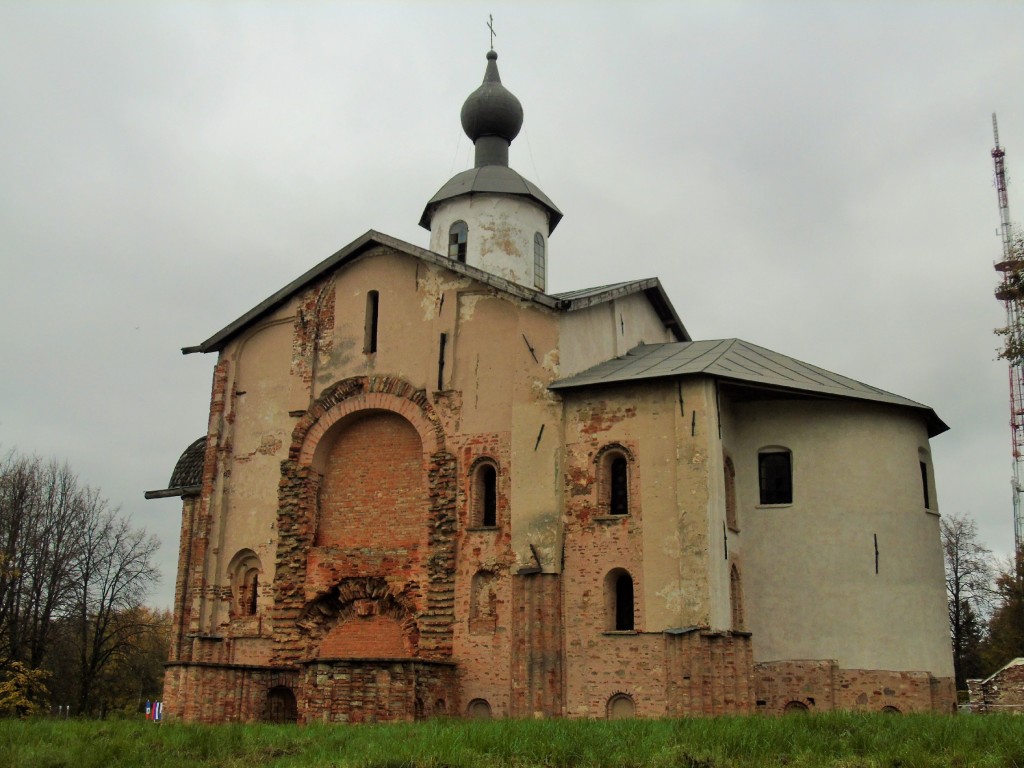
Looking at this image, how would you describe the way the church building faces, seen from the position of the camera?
facing the viewer and to the left of the viewer

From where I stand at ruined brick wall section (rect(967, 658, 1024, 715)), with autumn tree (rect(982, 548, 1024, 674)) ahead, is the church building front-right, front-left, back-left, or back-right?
back-left

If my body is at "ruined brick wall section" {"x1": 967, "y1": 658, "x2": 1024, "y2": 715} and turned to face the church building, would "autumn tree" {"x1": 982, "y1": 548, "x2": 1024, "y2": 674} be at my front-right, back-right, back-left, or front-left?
back-right

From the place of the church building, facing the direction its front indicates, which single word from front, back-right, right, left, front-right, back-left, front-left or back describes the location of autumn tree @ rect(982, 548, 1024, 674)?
back-left
